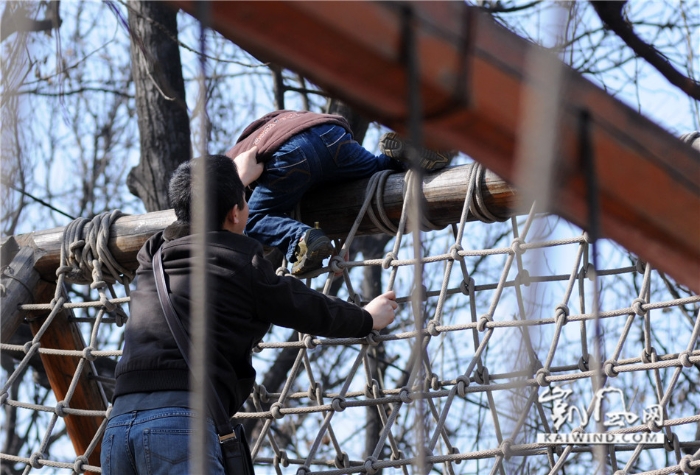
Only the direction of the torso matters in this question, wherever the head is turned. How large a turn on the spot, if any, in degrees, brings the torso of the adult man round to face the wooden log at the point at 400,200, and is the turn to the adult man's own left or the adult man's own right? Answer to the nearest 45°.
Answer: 0° — they already face it

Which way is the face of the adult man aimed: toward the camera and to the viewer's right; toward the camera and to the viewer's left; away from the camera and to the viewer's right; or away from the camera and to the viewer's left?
away from the camera and to the viewer's right

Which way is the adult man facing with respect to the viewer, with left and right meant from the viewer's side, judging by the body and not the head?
facing away from the viewer and to the right of the viewer

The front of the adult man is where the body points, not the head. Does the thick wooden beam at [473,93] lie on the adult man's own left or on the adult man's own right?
on the adult man's own right

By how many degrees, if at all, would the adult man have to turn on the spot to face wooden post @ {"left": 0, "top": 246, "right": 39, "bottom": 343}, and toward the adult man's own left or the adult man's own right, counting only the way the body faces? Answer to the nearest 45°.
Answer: approximately 90° to the adult man's own left
